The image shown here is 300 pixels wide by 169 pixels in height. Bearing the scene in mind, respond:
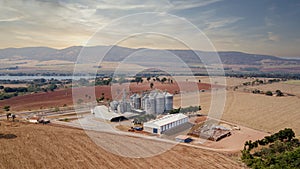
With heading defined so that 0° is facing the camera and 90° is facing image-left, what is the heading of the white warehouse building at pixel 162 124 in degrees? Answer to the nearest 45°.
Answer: approximately 45°

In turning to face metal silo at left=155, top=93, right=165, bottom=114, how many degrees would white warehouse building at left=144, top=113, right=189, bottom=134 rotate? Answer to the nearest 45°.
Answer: approximately 135° to its right

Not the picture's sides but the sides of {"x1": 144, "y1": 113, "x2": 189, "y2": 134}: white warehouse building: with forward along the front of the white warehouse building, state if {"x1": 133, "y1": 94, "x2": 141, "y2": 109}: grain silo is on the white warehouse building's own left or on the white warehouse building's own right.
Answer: on the white warehouse building's own right

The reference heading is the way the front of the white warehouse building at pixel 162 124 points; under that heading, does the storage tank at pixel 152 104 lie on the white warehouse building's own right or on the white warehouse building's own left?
on the white warehouse building's own right
